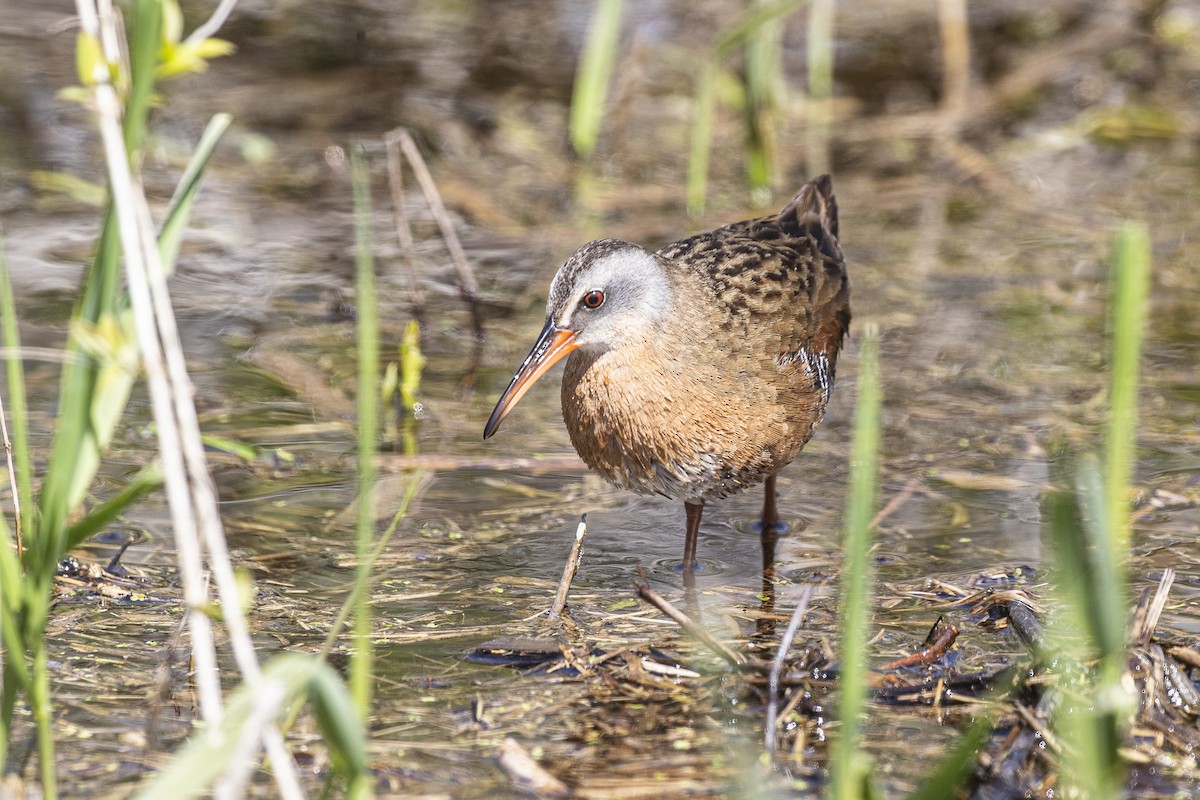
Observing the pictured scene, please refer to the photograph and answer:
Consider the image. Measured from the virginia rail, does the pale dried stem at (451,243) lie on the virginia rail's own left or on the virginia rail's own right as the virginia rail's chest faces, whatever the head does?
on the virginia rail's own right

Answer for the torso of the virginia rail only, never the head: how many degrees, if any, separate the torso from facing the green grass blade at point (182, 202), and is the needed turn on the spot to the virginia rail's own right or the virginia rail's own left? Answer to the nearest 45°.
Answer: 0° — it already faces it

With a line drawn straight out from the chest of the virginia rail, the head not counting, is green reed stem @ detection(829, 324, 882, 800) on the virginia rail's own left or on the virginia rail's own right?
on the virginia rail's own left

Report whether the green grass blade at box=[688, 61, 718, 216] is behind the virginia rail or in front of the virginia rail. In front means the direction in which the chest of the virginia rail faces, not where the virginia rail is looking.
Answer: behind

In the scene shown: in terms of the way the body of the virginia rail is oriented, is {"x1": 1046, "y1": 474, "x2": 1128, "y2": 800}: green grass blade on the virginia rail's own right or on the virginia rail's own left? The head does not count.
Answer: on the virginia rail's own left

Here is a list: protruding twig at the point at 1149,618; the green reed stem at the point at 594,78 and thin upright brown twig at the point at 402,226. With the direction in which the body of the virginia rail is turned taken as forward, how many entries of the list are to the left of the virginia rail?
1

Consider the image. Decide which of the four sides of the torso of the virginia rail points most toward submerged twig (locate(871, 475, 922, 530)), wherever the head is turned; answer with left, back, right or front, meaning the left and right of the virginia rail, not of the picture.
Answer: back

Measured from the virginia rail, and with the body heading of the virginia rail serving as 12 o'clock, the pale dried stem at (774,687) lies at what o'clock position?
The pale dried stem is roughly at 10 o'clock from the virginia rail.

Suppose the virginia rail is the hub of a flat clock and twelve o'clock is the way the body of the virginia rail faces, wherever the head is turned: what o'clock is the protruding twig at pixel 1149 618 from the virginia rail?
The protruding twig is roughly at 9 o'clock from the virginia rail.

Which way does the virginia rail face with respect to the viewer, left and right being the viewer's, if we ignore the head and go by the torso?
facing the viewer and to the left of the viewer

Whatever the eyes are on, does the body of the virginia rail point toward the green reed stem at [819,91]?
no

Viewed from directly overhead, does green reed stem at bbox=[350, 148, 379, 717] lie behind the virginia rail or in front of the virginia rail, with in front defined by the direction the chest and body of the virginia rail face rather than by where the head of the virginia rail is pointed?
in front

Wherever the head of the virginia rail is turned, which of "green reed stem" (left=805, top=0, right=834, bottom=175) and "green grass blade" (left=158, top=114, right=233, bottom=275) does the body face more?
the green grass blade

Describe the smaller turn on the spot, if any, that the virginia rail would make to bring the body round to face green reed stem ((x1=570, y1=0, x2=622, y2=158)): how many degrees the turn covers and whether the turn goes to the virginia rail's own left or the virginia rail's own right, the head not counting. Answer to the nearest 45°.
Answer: approximately 135° to the virginia rail's own right

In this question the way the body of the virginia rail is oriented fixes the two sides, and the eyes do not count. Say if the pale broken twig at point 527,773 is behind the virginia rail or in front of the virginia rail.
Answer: in front
